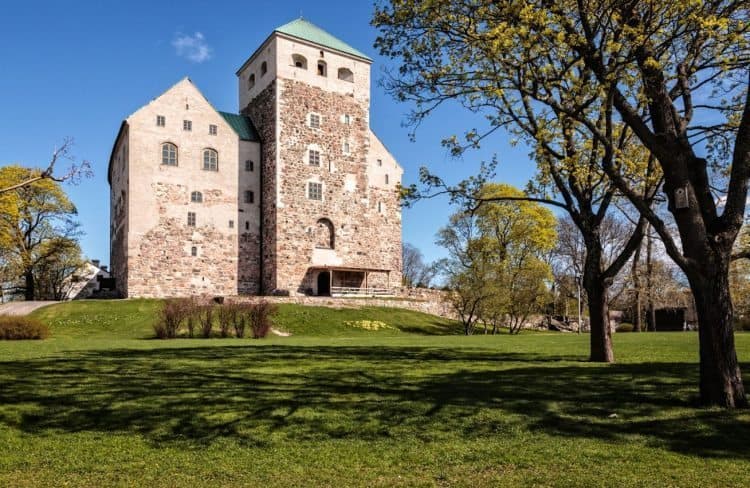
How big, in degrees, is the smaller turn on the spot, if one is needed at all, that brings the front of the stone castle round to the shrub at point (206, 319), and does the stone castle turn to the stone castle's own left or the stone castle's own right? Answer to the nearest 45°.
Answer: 0° — it already faces it

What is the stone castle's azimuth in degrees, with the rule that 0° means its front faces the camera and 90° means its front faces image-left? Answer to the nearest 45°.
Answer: approximately 0°

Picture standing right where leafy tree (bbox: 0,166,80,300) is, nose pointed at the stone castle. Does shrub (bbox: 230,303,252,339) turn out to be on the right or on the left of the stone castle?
right

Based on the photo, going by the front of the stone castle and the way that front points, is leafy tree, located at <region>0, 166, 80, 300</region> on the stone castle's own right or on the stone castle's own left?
on the stone castle's own right

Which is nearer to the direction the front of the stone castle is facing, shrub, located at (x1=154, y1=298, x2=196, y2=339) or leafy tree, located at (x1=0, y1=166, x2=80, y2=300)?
the shrub

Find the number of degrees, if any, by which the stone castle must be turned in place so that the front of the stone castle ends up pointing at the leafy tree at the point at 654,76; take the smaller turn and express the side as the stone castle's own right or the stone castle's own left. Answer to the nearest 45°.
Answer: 0° — it already faces it

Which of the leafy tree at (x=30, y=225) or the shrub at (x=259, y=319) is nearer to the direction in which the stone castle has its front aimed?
the shrub

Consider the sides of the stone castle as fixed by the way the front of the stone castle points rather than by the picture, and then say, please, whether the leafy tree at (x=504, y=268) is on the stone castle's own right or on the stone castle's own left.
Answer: on the stone castle's own left

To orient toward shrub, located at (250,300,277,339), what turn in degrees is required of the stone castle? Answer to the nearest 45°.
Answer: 0° — it already faces it
